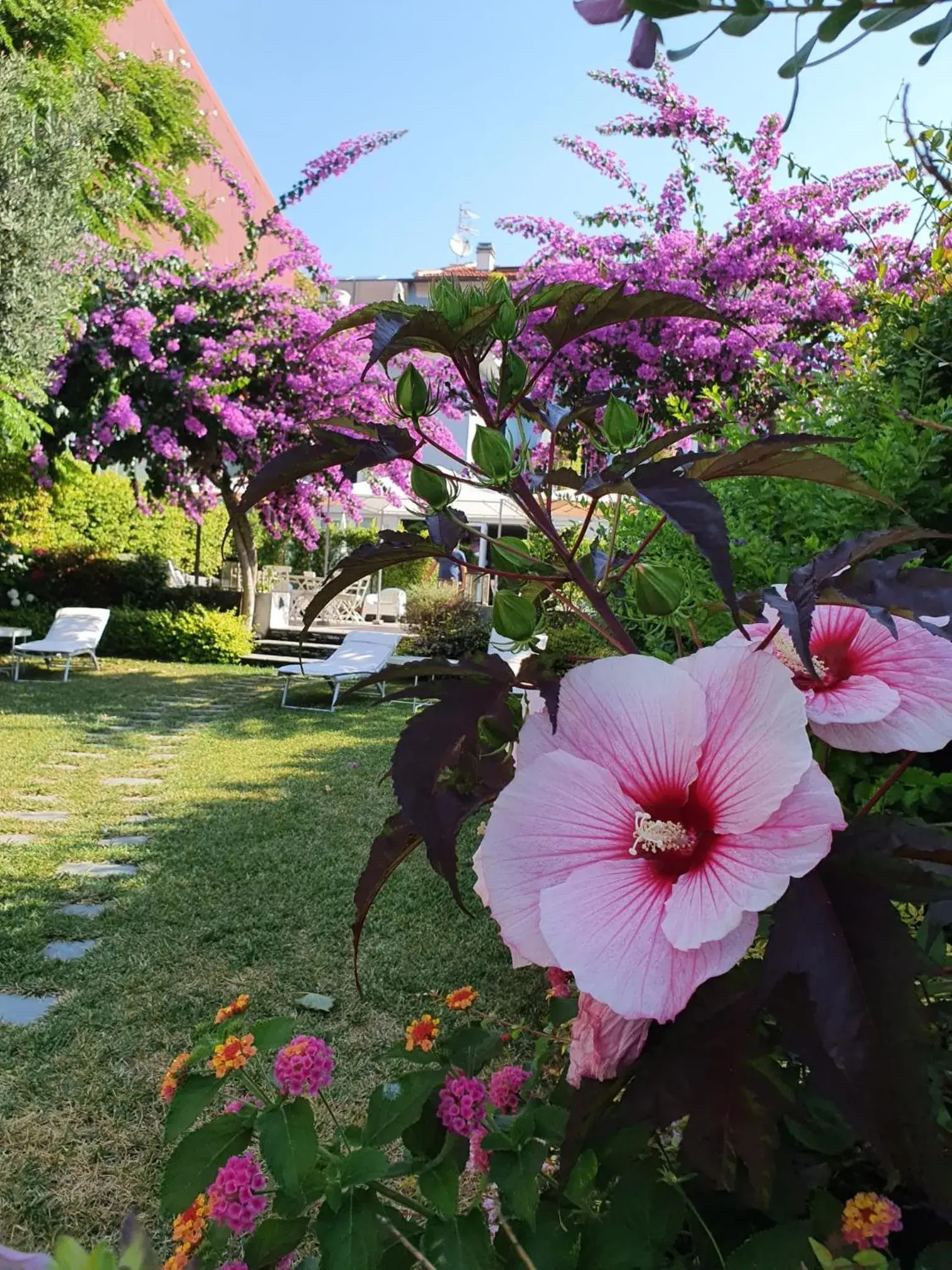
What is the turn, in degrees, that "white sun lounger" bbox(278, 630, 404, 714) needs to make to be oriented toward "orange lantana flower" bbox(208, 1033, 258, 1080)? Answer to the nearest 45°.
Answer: approximately 45° to its left

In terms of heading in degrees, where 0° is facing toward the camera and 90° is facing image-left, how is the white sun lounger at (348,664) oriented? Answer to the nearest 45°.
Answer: approximately 45°

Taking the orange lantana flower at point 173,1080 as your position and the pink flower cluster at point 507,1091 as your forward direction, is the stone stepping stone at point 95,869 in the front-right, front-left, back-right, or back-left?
back-left

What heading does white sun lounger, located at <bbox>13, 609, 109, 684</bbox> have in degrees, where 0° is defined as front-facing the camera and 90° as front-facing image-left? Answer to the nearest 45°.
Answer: approximately 45°

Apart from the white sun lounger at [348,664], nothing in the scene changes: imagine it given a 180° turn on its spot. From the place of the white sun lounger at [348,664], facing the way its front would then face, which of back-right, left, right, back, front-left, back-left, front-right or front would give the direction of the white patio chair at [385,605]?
front-left

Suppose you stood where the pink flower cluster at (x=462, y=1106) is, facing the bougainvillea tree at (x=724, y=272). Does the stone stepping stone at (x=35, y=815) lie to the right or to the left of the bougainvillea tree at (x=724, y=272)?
left

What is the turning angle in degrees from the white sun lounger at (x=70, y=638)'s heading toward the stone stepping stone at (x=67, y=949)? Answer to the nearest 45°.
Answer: approximately 45° to its left

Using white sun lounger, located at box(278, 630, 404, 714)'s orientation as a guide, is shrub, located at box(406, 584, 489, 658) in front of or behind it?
behind
